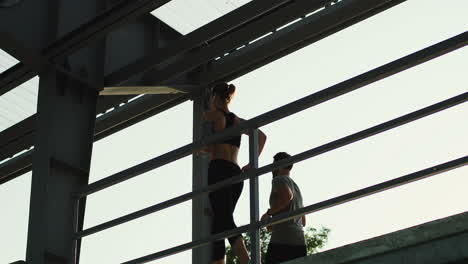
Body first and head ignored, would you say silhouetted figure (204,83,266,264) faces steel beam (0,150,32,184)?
no

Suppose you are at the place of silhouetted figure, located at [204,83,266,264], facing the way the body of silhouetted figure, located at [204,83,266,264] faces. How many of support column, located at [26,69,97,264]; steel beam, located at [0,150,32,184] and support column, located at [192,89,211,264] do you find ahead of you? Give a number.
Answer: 0

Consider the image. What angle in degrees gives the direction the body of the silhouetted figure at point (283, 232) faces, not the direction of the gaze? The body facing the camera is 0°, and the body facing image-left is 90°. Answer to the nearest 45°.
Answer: approximately 90°
